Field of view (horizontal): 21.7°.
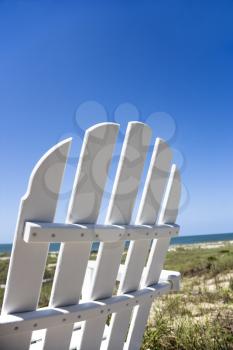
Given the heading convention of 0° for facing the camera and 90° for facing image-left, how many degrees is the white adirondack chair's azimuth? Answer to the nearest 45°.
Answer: approximately 135°
